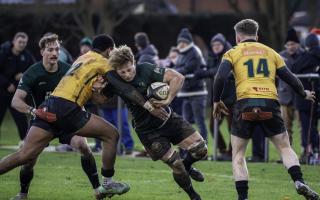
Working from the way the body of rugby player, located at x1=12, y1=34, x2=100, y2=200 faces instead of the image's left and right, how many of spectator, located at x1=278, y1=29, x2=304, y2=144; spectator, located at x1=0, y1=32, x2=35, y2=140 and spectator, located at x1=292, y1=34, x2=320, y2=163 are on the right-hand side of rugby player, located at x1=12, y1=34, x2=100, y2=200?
0

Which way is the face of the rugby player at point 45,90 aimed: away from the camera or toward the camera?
toward the camera

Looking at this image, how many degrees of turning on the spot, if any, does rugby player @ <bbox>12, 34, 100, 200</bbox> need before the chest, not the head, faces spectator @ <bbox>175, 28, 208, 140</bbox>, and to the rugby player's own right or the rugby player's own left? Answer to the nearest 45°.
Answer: approximately 90° to the rugby player's own left

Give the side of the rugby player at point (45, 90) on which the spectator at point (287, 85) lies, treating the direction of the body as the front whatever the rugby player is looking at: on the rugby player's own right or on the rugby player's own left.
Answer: on the rugby player's own left

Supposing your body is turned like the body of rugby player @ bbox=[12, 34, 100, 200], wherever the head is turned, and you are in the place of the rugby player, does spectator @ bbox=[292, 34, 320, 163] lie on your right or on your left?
on your left

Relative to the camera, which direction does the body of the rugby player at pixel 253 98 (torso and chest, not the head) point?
away from the camera

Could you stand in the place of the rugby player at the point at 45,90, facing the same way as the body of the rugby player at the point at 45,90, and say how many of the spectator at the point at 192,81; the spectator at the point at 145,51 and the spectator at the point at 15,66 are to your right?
0

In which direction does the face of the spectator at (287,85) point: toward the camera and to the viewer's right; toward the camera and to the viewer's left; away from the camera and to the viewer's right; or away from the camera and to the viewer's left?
toward the camera and to the viewer's left

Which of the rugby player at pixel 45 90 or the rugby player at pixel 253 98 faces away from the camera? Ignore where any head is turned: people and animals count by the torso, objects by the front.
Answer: the rugby player at pixel 253 98

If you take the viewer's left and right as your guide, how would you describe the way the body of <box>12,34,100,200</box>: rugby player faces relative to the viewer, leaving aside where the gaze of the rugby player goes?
facing the viewer and to the right of the viewer

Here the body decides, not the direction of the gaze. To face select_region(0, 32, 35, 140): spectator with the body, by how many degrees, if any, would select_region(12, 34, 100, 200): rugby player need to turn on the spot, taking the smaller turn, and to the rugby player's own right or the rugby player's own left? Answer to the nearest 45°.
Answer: approximately 135° to the rugby player's own left
